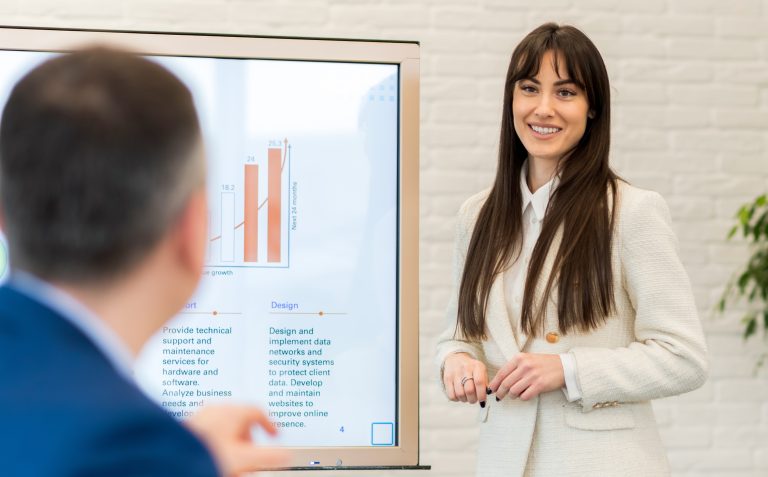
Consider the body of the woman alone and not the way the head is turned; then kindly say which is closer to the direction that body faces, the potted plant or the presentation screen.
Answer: the presentation screen

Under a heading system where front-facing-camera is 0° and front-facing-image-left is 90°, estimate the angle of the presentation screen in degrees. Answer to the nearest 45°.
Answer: approximately 0°

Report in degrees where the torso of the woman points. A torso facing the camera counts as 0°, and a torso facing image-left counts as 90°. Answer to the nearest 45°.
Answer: approximately 45°

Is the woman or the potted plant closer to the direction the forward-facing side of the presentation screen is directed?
the woman

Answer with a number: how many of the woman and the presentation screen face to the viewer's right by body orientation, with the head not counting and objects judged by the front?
0

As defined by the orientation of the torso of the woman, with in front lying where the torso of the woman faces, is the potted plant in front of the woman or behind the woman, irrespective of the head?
behind

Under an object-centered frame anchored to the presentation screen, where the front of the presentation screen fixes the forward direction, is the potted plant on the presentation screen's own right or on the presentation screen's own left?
on the presentation screen's own left

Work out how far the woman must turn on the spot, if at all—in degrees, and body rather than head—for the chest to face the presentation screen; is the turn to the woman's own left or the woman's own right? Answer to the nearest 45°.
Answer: approximately 90° to the woman's own right

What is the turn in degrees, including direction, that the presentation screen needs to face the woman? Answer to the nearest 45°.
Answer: approximately 45° to its left
